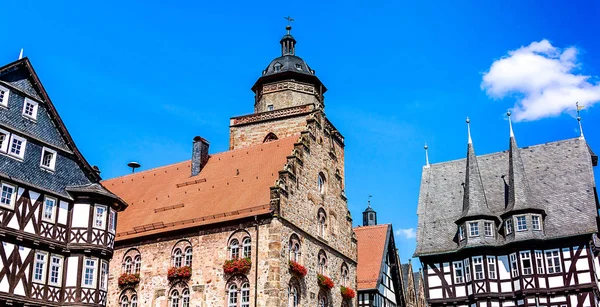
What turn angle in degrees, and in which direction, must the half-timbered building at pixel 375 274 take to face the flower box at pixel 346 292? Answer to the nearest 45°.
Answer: approximately 45° to its right

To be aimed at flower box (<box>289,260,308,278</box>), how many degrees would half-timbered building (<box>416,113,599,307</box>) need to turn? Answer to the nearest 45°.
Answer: approximately 45° to its right

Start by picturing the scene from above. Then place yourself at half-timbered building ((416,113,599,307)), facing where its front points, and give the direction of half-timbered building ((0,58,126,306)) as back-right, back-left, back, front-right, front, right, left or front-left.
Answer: front-right

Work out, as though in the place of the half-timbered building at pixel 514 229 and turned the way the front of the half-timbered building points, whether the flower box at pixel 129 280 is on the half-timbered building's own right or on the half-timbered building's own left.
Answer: on the half-timbered building's own right

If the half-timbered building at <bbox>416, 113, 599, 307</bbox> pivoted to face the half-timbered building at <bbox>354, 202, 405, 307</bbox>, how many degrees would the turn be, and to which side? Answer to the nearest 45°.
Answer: approximately 135° to its right

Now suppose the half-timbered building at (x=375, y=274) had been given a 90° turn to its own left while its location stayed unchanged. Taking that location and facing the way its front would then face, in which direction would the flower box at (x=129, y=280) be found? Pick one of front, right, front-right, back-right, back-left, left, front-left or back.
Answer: back

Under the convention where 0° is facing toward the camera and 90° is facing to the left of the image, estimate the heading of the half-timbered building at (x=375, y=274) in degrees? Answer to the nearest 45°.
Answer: approximately 315°

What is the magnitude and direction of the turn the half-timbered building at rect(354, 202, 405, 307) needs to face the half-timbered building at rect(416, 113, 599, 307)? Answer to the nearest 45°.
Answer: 0° — it already faces it

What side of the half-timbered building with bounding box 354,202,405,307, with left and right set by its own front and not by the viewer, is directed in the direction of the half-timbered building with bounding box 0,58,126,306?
right

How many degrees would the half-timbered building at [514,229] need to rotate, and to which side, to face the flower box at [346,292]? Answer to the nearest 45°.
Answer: approximately 90° to its right

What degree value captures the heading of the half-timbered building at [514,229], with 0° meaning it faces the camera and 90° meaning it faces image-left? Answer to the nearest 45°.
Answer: approximately 0°
